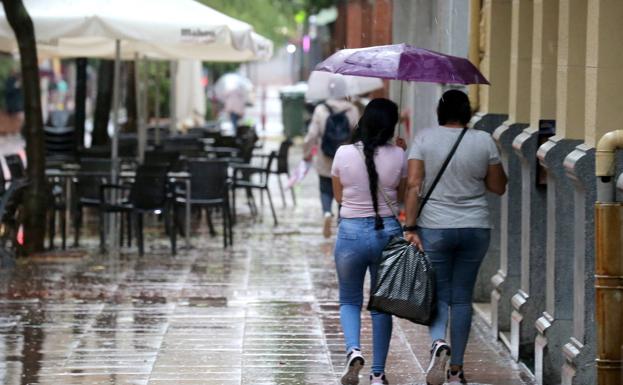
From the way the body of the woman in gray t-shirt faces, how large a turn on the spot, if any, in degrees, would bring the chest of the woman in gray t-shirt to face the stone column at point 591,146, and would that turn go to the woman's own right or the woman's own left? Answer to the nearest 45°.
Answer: approximately 135° to the woman's own right

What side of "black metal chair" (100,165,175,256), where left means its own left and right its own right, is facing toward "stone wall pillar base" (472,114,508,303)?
back

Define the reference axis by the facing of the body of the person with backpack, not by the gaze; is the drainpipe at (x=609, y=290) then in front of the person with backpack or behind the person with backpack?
behind

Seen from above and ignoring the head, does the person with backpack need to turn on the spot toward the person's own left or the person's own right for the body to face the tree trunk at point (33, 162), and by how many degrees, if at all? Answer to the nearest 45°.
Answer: approximately 90° to the person's own left

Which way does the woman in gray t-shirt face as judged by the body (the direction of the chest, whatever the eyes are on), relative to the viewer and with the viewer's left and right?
facing away from the viewer

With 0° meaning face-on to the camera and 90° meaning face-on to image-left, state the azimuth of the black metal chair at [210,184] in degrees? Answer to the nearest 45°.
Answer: approximately 135°

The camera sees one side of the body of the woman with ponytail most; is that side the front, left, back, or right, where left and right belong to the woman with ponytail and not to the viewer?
back

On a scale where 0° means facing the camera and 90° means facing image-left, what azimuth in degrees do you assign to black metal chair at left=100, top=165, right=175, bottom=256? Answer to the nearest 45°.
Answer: approximately 135°

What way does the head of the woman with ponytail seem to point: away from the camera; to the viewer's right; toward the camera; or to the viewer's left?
away from the camera

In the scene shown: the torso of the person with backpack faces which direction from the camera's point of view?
away from the camera

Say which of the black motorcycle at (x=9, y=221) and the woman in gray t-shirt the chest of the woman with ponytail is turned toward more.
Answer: the black motorcycle
